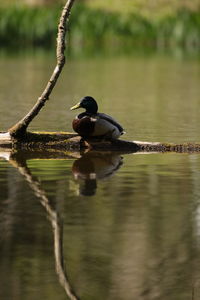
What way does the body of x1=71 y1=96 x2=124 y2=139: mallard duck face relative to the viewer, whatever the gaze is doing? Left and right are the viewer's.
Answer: facing the viewer and to the left of the viewer
